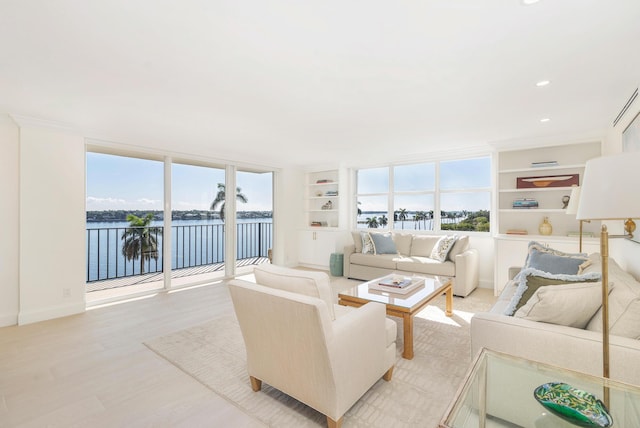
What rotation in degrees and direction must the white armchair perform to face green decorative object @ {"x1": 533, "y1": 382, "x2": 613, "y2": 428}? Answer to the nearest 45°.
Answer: approximately 90° to its right

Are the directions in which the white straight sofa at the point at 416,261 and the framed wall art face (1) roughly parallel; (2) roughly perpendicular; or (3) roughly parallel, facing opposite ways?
roughly perpendicular

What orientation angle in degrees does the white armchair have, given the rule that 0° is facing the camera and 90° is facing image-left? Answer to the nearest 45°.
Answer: approximately 225°

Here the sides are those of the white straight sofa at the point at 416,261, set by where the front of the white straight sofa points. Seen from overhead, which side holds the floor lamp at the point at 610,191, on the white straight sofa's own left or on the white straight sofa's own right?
on the white straight sofa's own left

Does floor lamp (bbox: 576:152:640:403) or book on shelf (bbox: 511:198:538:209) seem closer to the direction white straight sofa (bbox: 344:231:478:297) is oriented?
the floor lamp

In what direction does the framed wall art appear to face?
to the viewer's left

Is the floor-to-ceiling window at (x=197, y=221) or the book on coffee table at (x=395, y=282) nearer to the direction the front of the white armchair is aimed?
the book on coffee table

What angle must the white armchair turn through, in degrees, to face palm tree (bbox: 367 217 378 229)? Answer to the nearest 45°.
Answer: approximately 45° to its left

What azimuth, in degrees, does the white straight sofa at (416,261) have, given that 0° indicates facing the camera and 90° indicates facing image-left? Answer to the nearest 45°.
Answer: approximately 45°
